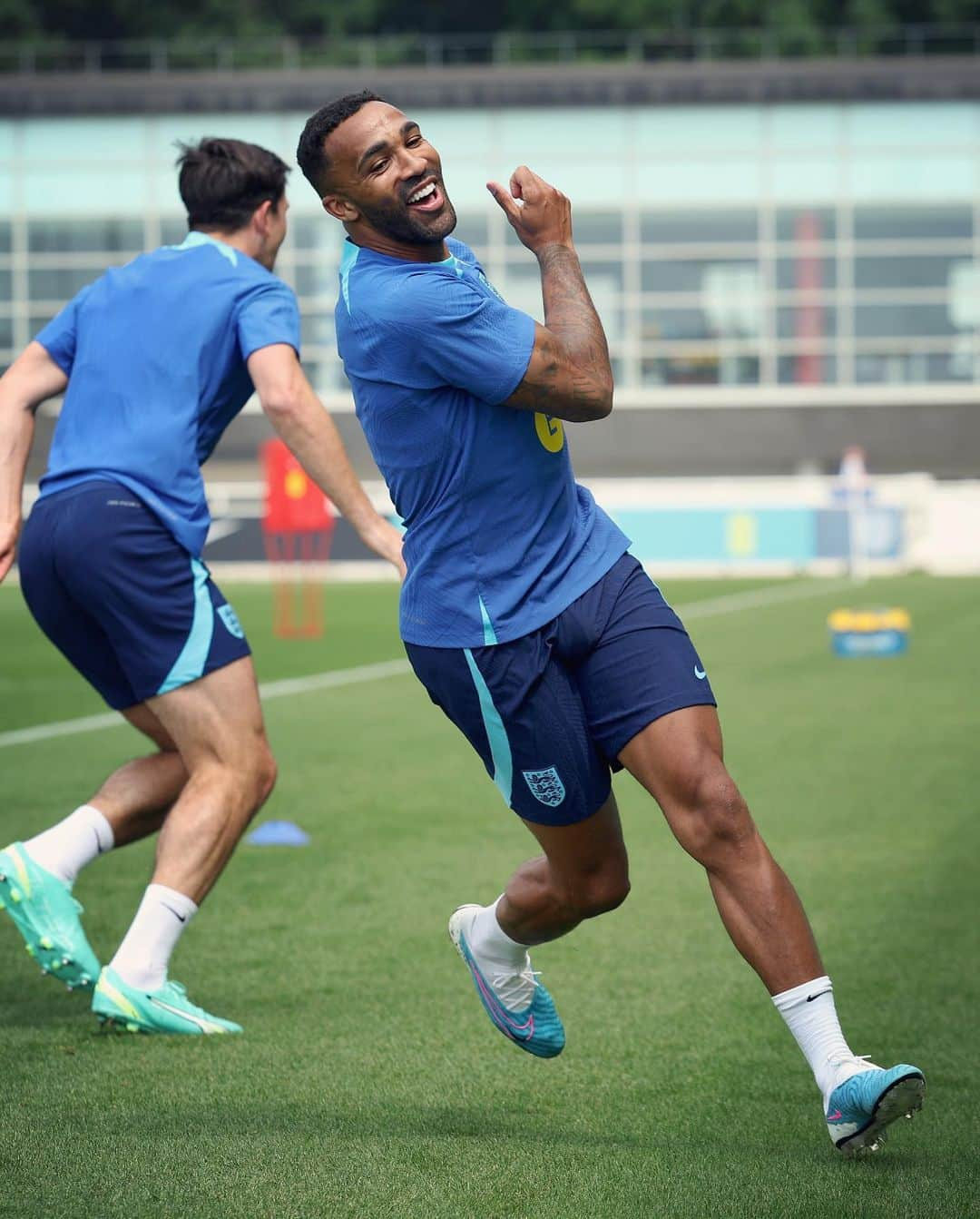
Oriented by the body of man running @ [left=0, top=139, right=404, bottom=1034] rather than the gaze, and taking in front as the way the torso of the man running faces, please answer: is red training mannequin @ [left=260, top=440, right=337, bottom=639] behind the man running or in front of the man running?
in front

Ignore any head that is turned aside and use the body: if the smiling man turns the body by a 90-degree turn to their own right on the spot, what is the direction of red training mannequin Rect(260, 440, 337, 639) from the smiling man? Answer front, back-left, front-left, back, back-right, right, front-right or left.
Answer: back-right

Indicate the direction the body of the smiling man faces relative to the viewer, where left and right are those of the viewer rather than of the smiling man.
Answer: facing the viewer and to the right of the viewer

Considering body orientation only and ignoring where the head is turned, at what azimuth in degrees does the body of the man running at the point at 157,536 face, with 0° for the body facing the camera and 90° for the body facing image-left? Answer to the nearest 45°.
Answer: approximately 225°

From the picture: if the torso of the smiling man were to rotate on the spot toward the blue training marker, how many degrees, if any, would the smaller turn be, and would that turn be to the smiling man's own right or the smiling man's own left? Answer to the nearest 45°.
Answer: approximately 135° to the smiling man's own left

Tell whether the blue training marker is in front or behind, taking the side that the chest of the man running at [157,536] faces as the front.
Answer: in front

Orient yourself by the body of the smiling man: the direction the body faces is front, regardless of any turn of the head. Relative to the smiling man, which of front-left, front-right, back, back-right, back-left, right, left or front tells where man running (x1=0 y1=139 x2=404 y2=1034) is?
back

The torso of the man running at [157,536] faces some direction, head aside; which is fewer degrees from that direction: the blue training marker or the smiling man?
the blue training marker

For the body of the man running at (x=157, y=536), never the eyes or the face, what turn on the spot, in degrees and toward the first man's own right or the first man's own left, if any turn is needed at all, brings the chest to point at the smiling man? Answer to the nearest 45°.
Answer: approximately 90° to the first man's own right
